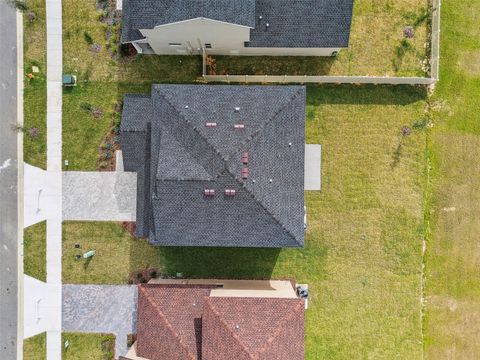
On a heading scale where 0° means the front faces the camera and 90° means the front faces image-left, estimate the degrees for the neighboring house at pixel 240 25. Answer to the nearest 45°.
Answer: approximately 90°

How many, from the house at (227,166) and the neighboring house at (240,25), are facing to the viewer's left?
2

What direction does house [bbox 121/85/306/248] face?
to the viewer's left
